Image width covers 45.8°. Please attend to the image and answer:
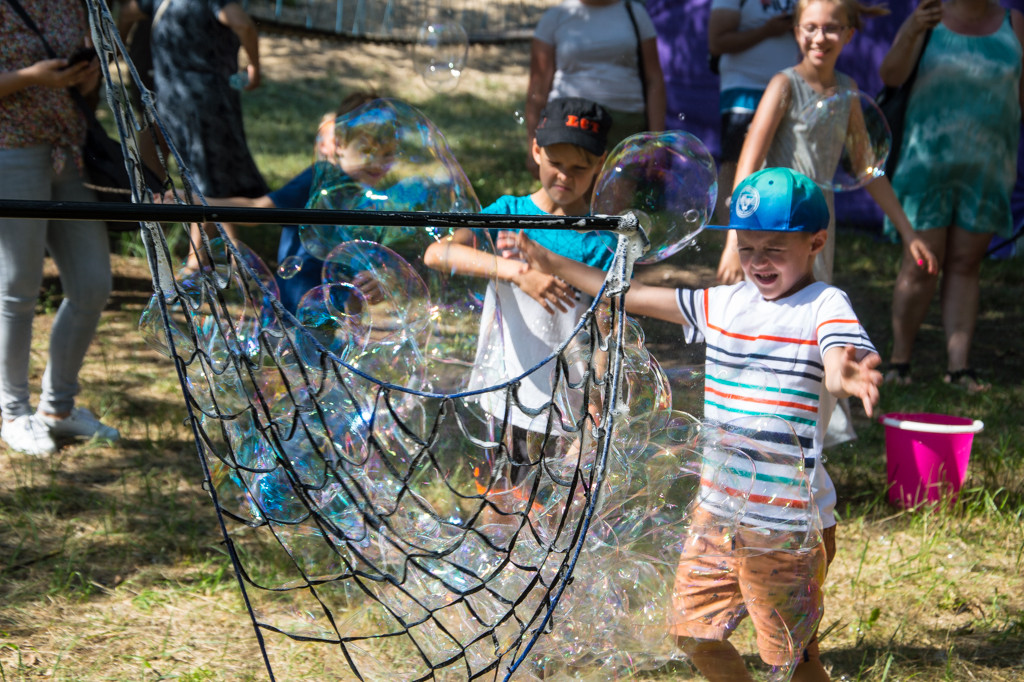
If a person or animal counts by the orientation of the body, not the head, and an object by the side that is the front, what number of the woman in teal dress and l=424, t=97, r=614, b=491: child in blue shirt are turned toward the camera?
2

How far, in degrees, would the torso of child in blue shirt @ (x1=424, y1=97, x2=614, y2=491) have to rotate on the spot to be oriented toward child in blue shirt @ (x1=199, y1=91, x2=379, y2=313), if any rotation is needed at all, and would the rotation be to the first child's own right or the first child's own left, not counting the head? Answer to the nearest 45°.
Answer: approximately 135° to the first child's own right

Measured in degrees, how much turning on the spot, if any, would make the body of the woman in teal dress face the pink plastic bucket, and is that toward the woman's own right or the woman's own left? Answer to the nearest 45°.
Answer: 0° — they already face it

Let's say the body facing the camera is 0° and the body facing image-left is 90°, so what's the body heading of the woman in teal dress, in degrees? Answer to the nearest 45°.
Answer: approximately 0°

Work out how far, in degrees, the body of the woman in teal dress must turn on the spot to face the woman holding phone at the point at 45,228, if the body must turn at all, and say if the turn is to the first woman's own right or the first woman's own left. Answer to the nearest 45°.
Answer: approximately 45° to the first woman's own right

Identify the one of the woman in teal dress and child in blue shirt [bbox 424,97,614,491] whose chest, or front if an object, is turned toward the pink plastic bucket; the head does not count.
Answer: the woman in teal dress

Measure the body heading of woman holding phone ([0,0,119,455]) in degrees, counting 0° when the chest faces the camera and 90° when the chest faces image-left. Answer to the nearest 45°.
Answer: approximately 315°

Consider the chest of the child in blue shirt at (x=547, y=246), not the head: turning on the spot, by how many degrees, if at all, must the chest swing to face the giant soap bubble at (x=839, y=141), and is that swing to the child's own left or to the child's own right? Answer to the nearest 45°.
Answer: approximately 135° to the child's own left
